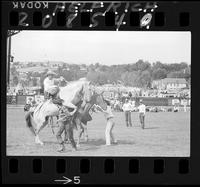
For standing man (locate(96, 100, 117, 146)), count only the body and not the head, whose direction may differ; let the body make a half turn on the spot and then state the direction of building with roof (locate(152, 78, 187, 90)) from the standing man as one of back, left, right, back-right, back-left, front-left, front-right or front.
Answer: left

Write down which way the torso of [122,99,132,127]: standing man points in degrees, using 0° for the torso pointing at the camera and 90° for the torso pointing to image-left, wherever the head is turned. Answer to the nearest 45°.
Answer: approximately 0°
